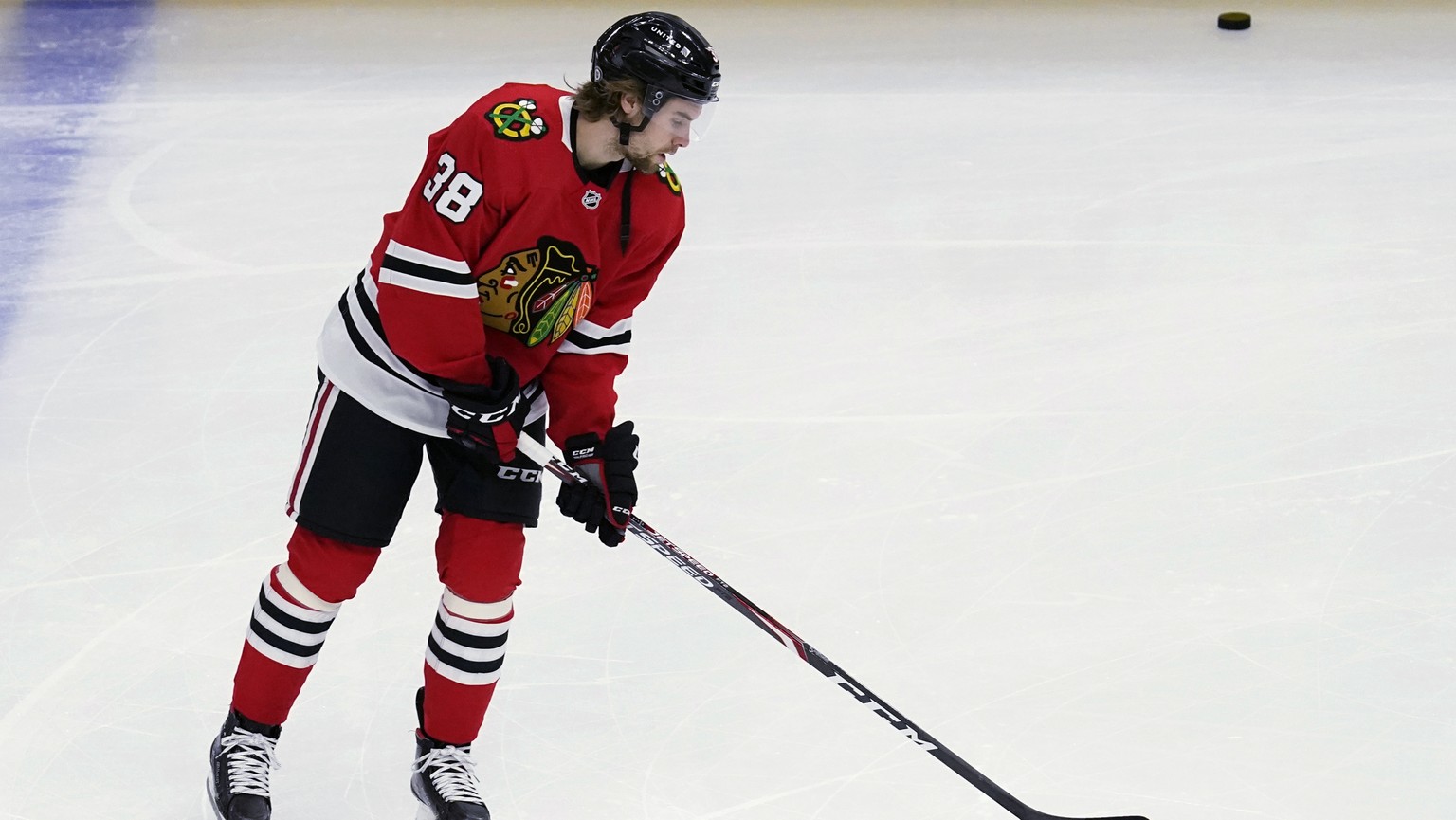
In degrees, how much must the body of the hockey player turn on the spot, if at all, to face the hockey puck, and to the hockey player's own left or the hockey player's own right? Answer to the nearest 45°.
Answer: approximately 90° to the hockey player's own left

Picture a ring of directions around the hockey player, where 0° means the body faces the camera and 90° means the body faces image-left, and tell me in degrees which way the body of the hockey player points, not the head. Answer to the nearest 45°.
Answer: approximately 315°

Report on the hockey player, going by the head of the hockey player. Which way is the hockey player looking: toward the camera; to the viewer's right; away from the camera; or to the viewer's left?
to the viewer's right
